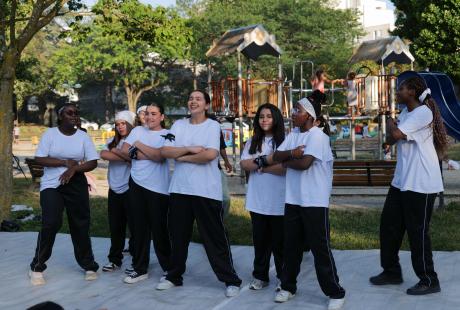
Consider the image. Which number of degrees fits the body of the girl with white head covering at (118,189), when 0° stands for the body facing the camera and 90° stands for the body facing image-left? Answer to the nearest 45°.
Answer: approximately 45°

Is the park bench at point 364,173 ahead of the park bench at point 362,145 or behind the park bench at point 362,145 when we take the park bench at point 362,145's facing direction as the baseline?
ahead

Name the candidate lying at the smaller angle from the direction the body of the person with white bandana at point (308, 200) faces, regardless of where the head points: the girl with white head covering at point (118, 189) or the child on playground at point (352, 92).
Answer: the girl with white head covering

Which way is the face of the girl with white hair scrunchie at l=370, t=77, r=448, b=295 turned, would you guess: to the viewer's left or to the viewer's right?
to the viewer's left

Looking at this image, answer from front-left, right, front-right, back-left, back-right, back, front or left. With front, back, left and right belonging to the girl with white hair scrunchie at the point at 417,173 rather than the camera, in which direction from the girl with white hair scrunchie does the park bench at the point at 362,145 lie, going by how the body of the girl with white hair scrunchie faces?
right
